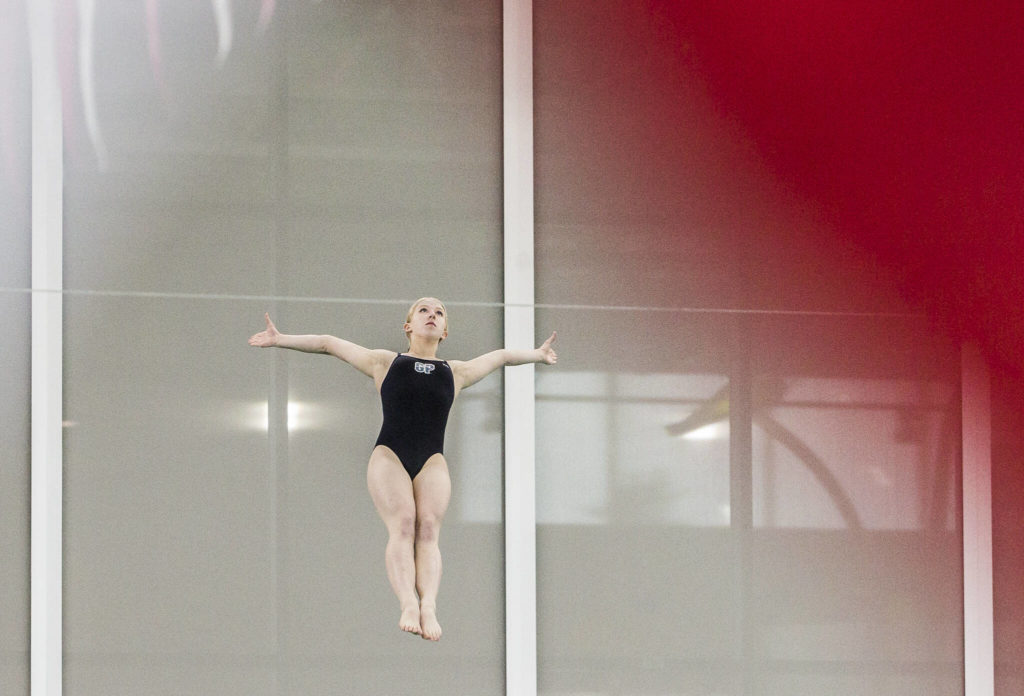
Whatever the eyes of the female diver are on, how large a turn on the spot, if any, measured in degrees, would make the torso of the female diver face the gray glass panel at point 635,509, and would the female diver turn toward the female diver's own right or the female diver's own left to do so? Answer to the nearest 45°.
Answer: approximately 135° to the female diver's own left

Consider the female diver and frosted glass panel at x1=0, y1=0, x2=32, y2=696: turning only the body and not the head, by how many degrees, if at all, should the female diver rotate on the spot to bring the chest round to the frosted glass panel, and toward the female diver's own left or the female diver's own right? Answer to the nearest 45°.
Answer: approximately 135° to the female diver's own right

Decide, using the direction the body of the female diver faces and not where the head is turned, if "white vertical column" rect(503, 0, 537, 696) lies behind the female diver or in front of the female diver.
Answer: behind

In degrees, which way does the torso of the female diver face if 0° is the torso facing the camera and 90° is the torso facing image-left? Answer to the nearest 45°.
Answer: approximately 0°
